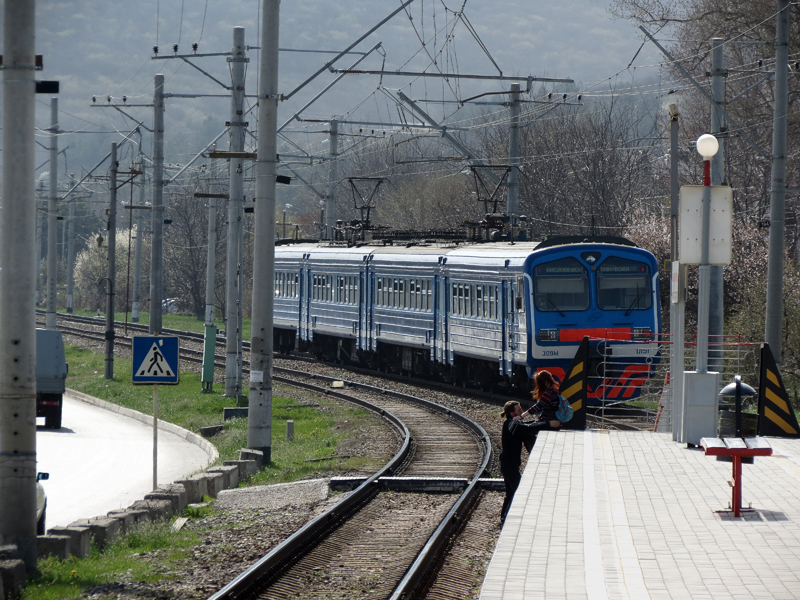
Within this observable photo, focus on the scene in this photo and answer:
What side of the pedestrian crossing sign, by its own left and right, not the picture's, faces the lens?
front

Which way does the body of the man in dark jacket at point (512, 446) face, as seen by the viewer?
to the viewer's right

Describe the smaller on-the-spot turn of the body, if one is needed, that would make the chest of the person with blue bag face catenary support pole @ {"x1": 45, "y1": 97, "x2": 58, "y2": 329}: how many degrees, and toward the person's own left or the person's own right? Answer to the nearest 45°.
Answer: approximately 45° to the person's own right

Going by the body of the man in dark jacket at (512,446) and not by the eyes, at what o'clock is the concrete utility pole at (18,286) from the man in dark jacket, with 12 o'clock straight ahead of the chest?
The concrete utility pole is roughly at 5 o'clock from the man in dark jacket.

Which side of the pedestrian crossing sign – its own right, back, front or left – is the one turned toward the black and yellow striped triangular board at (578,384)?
left

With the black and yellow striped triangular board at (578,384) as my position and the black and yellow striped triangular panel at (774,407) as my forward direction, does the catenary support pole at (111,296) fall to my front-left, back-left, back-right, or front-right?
back-left

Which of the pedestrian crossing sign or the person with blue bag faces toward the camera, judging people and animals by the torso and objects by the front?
the pedestrian crossing sign

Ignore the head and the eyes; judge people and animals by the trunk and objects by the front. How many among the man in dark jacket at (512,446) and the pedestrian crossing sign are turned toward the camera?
1

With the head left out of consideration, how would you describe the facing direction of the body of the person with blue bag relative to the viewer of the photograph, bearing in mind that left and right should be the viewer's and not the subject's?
facing to the left of the viewer

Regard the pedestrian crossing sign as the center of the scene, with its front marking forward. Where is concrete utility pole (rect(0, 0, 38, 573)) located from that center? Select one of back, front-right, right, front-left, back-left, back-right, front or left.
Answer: front

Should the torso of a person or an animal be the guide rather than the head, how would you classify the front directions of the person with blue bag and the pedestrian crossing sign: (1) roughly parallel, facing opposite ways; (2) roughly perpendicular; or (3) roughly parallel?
roughly perpendicular

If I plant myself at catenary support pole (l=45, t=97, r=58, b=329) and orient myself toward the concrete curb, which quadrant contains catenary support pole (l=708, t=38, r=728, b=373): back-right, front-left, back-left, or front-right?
front-left

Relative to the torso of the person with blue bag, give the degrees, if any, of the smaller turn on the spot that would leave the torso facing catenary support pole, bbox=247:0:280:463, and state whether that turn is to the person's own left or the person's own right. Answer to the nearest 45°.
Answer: approximately 45° to the person's own right

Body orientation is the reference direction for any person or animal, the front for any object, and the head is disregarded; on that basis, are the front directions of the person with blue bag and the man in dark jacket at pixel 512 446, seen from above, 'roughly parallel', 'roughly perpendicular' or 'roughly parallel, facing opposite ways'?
roughly parallel, facing opposite ways

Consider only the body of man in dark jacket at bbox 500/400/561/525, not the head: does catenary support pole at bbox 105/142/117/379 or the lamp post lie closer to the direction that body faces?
the lamp post

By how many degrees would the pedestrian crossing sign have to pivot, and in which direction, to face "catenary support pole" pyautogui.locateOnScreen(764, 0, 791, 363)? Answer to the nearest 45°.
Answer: approximately 90° to its left

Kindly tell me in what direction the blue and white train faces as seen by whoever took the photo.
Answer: facing the viewer and to the right of the viewer
